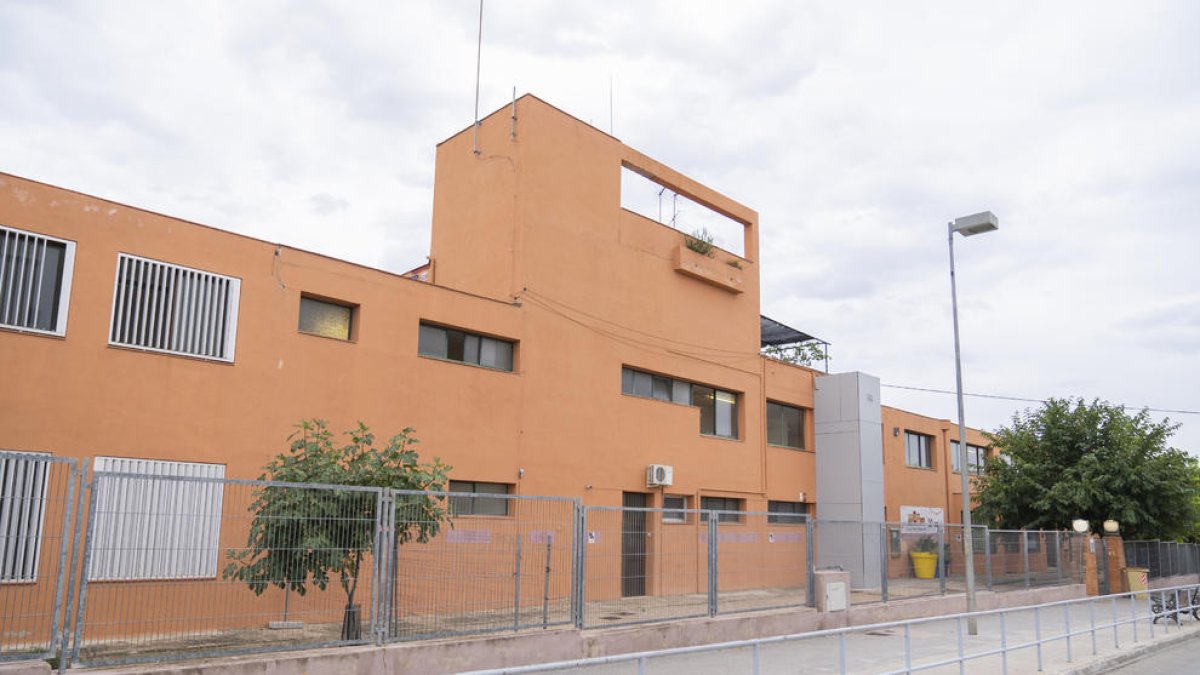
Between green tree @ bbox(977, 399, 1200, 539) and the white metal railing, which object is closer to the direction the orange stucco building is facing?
the white metal railing

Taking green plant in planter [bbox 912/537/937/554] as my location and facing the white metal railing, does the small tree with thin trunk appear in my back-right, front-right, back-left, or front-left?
front-right

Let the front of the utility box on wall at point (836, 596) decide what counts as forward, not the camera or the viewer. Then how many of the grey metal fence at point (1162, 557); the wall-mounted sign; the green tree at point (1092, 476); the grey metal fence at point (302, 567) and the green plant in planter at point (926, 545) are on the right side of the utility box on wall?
1

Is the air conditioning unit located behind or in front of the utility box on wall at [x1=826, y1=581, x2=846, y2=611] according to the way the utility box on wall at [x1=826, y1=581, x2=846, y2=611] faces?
behind

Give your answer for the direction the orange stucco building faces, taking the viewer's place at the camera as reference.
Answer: facing the viewer and to the right of the viewer

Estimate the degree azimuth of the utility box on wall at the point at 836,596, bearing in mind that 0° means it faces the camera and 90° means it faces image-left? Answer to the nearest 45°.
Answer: approximately 315°

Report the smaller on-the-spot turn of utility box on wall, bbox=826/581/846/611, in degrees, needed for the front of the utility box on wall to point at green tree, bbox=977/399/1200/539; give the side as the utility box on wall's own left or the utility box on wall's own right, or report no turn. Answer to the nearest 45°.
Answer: approximately 90° to the utility box on wall's own left

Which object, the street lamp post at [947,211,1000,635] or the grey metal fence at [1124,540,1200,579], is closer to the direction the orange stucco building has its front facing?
the street lamp post

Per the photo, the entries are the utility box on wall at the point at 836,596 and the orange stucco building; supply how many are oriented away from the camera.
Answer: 0

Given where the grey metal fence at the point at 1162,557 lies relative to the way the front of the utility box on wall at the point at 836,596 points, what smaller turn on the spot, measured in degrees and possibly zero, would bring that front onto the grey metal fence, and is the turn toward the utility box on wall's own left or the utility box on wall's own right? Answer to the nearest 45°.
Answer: approximately 90° to the utility box on wall's own left

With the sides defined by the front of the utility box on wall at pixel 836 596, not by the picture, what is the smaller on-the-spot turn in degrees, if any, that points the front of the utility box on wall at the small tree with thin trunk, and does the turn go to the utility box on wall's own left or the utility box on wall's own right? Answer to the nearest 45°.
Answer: approximately 90° to the utility box on wall's own right

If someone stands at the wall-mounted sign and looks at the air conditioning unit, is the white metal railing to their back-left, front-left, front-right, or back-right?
front-left

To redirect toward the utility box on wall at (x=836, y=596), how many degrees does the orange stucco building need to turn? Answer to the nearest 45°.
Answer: approximately 45° to its left

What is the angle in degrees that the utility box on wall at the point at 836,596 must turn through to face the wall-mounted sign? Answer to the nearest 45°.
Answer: approximately 135° to its left

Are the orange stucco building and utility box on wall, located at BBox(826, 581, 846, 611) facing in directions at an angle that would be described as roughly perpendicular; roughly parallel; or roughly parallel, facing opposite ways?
roughly parallel
